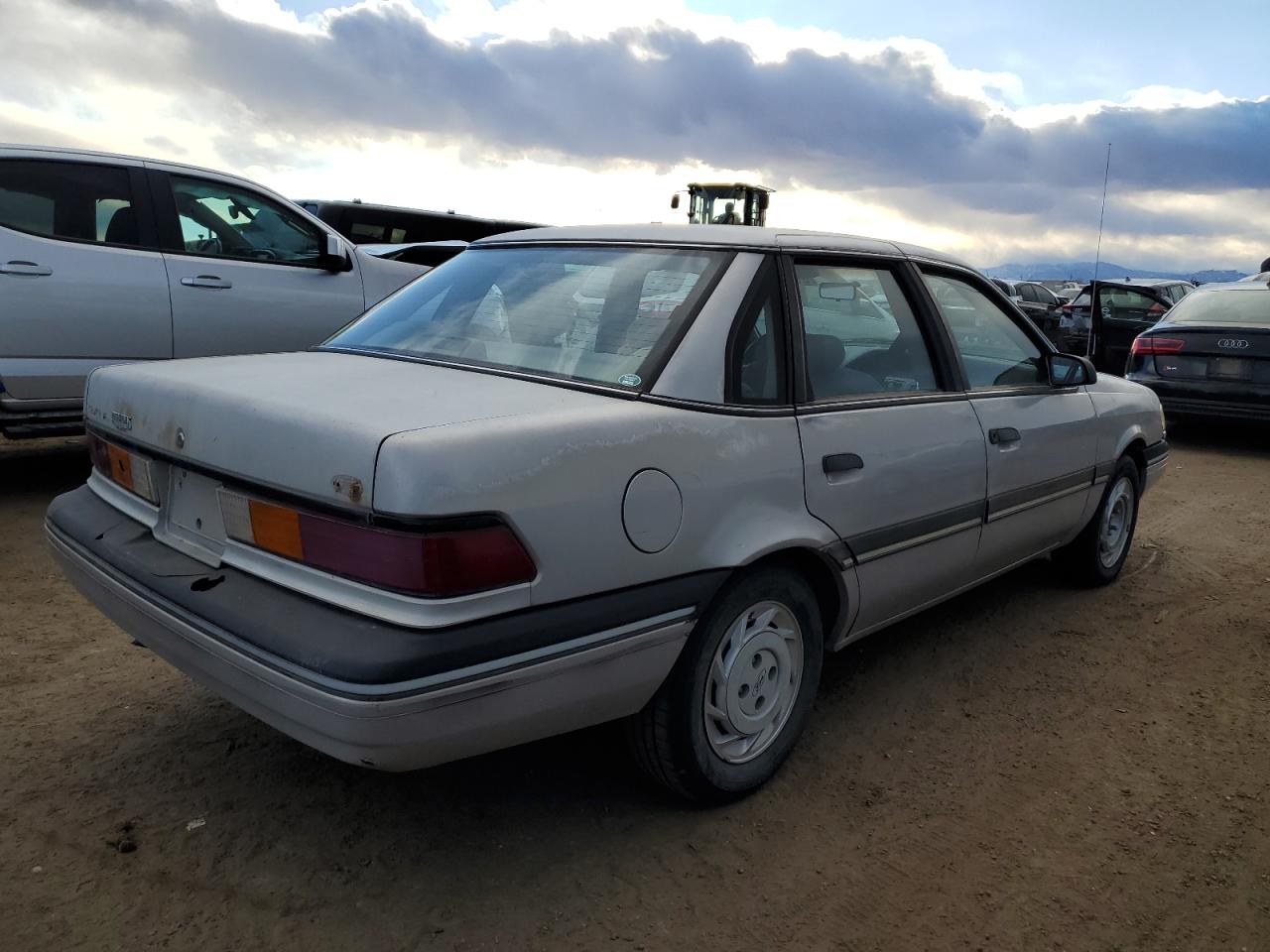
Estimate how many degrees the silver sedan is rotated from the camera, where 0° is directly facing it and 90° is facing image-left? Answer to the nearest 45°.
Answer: approximately 225°

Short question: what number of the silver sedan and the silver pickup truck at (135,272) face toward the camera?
0

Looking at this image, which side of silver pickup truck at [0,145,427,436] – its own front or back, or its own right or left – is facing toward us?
right

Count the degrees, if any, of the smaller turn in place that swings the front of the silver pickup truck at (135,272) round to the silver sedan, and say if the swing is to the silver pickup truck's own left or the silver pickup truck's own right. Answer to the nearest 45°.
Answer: approximately 90° to the silver pickup truck's own right

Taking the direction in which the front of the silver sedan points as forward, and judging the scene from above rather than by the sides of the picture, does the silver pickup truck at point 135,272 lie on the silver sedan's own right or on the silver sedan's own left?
on the silver sedan's own left
